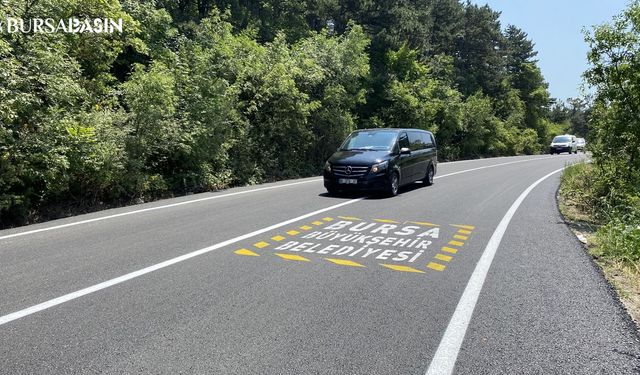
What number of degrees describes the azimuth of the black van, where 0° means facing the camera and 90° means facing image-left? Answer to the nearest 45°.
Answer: approximately 45°
